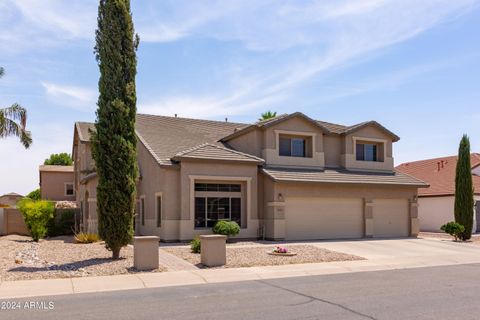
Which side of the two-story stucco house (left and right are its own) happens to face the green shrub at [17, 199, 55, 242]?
right

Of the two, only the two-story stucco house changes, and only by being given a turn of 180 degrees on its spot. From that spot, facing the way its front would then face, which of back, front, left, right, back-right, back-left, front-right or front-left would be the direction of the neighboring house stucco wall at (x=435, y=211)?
front-right

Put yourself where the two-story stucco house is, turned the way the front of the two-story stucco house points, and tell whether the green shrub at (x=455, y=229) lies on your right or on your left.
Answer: on your left

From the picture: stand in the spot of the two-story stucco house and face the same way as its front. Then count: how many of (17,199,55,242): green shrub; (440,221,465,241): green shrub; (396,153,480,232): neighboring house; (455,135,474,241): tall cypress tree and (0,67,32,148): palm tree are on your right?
2

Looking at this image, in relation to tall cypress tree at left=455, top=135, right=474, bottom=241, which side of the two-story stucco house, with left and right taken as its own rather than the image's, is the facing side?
left

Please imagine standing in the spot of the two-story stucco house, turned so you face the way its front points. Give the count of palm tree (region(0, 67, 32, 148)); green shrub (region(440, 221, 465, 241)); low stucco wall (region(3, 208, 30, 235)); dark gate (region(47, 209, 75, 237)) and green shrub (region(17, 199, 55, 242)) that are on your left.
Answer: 1

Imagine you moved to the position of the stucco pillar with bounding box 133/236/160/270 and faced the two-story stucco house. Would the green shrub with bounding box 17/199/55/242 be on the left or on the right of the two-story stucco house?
left

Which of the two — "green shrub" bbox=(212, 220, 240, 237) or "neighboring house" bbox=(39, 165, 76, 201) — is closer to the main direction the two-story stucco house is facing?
the green shrub

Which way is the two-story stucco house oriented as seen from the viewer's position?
toward the camera

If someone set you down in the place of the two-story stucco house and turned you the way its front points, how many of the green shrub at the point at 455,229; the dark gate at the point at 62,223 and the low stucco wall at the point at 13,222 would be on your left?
1

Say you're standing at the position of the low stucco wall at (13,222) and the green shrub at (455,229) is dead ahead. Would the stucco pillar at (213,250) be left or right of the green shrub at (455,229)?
right

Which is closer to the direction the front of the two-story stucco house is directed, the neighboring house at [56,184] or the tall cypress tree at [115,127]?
the tall cypress tree
